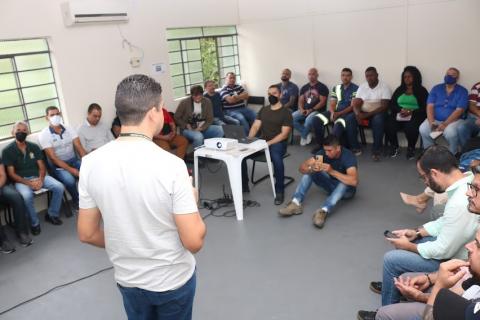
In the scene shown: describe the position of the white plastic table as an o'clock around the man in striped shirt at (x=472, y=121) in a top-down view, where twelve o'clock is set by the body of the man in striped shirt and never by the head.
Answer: The white plastic table is roughly at 12 o'clock from the man in striped shirt.

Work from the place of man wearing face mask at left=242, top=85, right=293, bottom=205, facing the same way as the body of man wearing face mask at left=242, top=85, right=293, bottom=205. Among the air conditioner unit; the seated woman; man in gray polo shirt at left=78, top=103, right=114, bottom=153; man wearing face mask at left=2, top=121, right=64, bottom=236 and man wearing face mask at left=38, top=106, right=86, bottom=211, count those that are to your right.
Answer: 4

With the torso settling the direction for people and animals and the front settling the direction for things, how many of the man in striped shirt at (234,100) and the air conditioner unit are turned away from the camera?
0

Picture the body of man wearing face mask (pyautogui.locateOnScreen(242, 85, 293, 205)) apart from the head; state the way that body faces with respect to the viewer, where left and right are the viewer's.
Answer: facing the viewer

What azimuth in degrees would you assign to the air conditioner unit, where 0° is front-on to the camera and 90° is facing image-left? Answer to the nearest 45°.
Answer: approximately 315°

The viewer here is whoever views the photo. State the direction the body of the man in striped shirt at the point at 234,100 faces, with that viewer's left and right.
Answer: facing the viewer and to the right of the viewer

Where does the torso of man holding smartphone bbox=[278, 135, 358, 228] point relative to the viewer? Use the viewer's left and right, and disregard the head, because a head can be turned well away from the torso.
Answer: facing the viewer and to the left of the viewer

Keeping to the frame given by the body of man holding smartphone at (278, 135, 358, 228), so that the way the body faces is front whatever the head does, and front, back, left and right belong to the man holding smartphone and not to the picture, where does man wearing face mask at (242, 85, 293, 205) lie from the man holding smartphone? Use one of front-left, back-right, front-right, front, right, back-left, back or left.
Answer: right

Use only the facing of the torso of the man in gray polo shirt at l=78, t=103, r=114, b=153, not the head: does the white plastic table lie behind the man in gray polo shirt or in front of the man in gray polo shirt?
in front

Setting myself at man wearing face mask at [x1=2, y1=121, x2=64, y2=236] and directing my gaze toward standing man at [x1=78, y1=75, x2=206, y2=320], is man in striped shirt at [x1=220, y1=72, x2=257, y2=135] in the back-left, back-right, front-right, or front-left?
back-left

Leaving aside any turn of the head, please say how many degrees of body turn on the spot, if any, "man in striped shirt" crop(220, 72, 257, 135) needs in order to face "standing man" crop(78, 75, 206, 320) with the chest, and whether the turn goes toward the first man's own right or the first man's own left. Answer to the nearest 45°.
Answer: approximately 45° to the first man's own right

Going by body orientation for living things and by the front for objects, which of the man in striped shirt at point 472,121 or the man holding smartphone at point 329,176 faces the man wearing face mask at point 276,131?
the man in striped shirt
